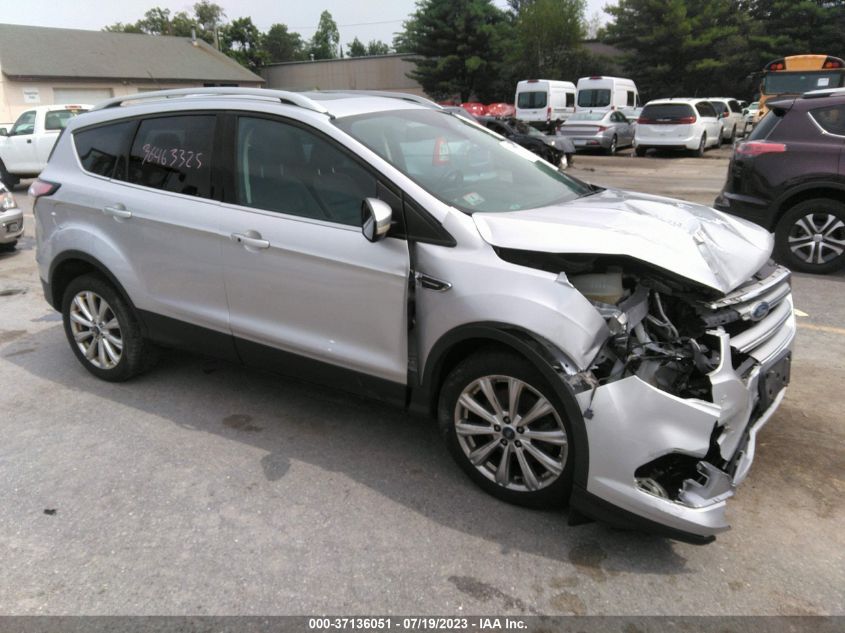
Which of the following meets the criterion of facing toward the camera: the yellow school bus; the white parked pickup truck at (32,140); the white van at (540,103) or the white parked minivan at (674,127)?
the yellow school bus

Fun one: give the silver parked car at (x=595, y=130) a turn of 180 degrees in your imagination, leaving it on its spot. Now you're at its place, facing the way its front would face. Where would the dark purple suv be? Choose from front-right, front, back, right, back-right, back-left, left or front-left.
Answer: front-left

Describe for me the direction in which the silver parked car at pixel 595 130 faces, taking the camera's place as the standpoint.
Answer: facing away from the viewer and to the right of the viewer

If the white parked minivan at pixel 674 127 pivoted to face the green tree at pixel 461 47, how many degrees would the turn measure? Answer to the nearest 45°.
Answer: approximately 90° to its left

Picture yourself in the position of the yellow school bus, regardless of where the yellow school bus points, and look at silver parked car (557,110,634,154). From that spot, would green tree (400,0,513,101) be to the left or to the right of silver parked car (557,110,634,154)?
right

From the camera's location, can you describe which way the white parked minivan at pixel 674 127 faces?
facing away from the viewer and to the right of the viewer

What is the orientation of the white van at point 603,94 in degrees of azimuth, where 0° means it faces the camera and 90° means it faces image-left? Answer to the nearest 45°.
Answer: approximately 225°

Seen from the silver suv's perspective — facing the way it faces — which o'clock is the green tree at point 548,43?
The green tree is roughly at 8 o'clock from the silver suv.

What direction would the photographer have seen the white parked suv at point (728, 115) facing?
facing away from the viewer and to the right of the viewer

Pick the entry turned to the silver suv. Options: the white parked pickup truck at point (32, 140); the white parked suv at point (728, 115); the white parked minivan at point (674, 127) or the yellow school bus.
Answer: the yellow school bus

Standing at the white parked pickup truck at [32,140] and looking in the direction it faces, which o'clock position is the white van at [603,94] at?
The white van is roughly at 4 o'clock from the white parked pickup truck.

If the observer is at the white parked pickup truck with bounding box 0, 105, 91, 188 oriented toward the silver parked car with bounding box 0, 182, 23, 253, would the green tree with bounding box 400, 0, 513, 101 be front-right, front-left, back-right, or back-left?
back-left

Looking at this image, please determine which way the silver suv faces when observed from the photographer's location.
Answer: facing the viewer and to the right of the viewer

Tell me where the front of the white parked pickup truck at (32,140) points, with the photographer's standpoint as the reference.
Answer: facing away from the viewer and to the left of the viewer
